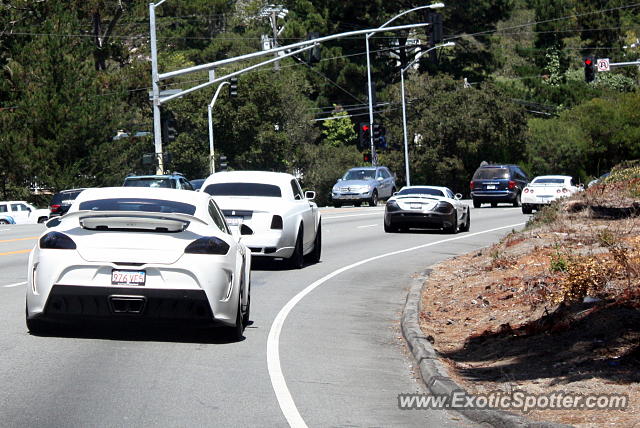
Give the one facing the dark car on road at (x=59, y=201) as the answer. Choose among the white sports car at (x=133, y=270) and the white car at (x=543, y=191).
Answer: the white sports car

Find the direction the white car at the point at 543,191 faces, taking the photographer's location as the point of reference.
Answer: facing away from the viewer and to the right of the viewer

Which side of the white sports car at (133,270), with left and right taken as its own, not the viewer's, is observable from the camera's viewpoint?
back

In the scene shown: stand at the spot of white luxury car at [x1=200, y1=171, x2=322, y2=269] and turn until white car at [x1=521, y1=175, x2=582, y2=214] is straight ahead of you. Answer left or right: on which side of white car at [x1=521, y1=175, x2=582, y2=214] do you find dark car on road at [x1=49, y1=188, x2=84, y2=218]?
left

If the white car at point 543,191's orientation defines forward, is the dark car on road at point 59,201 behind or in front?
behind

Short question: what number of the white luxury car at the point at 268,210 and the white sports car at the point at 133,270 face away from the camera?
2

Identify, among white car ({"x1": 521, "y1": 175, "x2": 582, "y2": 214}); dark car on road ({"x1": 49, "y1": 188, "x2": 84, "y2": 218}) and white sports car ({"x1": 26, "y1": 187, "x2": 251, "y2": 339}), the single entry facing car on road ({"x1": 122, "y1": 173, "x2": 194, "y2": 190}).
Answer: the white sports car

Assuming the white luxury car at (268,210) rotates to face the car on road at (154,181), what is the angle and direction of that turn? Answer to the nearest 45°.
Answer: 0° — it already faces it

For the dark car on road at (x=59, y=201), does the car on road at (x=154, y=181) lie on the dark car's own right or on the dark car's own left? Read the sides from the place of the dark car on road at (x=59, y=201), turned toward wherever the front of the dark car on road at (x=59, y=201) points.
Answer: on the dark car's own right

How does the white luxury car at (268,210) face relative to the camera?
away from the camera

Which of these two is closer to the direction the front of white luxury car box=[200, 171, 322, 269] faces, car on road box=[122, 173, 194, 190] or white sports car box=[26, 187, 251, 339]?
the car on road

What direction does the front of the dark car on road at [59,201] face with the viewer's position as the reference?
facing away from the viewer and to the right of the viewer

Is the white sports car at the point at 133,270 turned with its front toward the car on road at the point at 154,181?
yes
